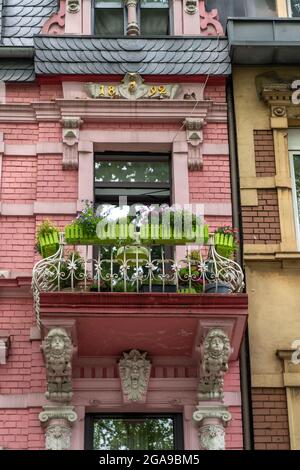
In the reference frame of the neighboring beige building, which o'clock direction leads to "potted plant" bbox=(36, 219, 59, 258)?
The potted plant is roughly at 2 o'clock from the neighboring beige building.

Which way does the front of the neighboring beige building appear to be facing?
toward the camera

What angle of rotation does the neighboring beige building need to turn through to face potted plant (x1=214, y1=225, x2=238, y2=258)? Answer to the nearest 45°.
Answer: approximately 45° to its right
